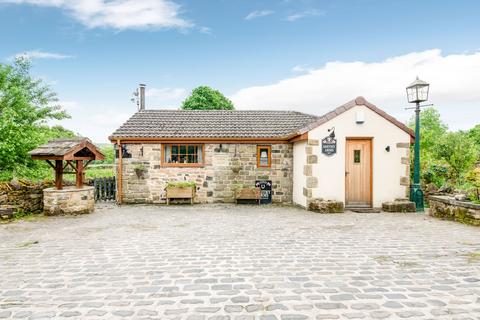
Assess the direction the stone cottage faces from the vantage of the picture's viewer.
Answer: facing the viewer

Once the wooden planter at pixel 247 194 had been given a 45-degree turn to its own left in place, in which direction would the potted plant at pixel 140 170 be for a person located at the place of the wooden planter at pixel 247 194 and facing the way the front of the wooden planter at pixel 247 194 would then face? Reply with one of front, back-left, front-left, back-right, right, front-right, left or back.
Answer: back-right

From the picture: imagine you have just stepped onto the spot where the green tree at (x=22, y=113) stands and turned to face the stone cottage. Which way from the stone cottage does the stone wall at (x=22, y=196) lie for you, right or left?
right

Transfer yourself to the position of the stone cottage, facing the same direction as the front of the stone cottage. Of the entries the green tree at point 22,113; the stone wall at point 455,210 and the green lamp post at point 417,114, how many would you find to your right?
1

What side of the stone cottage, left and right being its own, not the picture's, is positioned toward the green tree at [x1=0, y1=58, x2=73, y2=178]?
right
